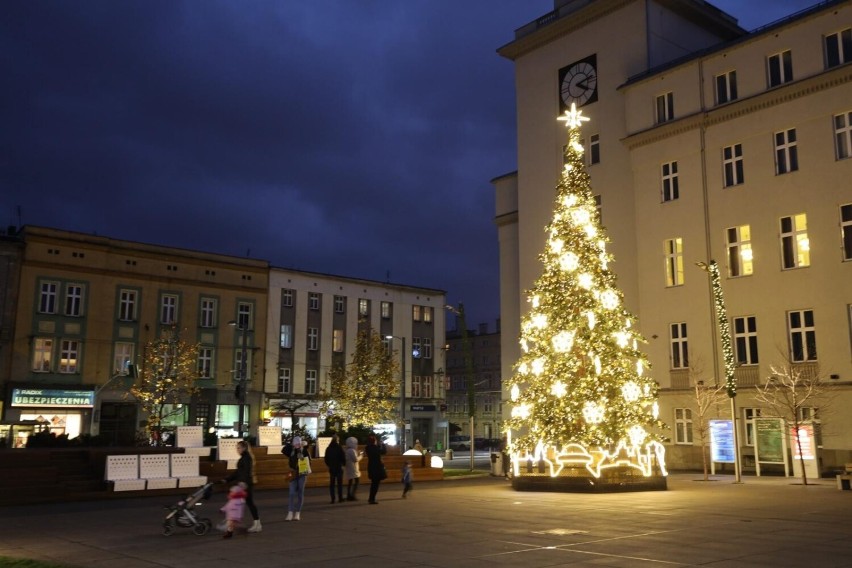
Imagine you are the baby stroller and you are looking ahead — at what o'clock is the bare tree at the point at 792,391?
The bare tree is roughly at 5 o'clock from the baby stroller.

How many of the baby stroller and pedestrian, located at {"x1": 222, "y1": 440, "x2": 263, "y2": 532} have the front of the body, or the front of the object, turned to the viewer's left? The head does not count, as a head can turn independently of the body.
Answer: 2

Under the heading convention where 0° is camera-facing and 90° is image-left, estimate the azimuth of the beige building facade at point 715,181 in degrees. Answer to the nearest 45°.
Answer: approximately 45°

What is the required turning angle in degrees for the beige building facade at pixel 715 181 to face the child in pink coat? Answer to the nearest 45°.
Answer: approximately 45° to its left

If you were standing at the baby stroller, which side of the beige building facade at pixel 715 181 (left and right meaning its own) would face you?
front

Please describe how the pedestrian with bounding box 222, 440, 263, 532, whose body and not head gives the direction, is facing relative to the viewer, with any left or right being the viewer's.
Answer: facing to the left of the viewer

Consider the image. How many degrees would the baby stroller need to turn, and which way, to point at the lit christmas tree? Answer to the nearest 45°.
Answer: approximately 135° to its right

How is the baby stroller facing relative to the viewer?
to the viewer's left

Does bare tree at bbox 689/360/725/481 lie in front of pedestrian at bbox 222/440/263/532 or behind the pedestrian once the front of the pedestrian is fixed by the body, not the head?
behind

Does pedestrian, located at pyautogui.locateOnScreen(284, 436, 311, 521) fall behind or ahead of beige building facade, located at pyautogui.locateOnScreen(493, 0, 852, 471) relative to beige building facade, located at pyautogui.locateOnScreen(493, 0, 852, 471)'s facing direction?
ahead
